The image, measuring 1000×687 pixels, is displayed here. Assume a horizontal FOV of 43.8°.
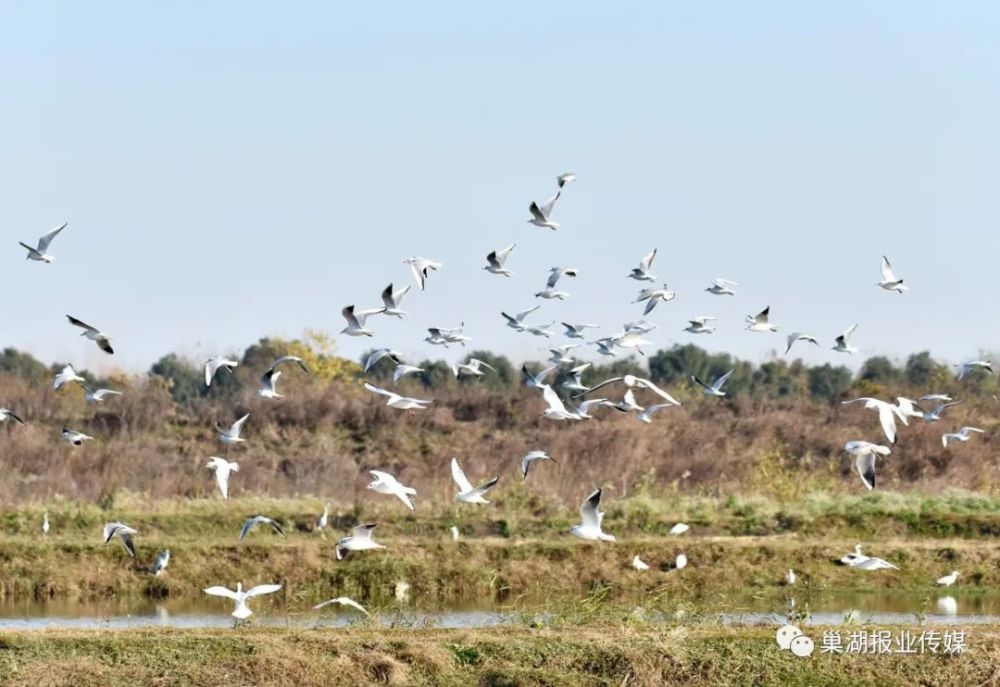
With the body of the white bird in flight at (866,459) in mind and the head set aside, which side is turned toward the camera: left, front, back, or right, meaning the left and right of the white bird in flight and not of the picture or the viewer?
left

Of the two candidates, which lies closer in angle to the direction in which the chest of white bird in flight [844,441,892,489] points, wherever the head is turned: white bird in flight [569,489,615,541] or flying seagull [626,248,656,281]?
the white bird in flight

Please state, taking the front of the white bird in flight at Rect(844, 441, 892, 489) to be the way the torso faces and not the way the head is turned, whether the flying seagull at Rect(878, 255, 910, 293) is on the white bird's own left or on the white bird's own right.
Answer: on the white bird's own right

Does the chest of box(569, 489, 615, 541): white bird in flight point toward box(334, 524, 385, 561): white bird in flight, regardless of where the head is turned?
yes
